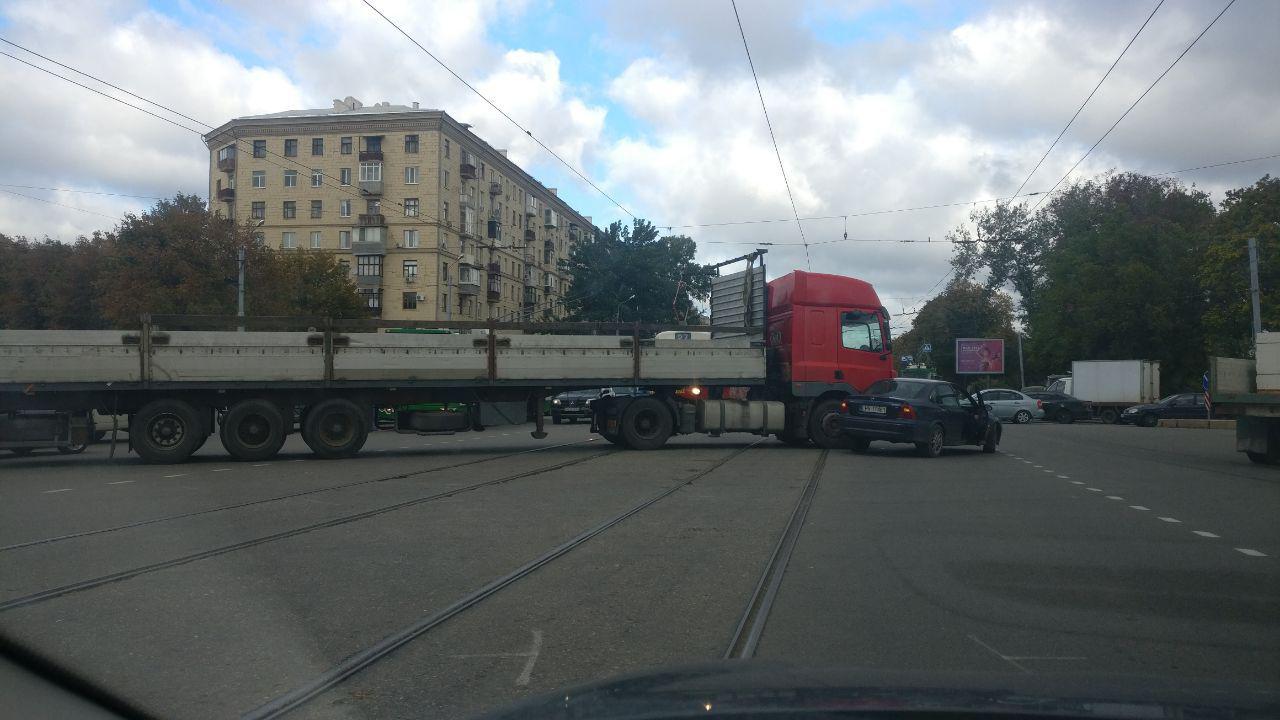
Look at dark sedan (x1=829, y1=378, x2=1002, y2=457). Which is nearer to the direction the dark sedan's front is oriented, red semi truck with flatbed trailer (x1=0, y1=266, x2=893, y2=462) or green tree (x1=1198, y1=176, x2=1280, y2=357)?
the green tree

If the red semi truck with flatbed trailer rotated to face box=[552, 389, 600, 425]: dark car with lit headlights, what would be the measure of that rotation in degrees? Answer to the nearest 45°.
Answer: approximately 90° to its left

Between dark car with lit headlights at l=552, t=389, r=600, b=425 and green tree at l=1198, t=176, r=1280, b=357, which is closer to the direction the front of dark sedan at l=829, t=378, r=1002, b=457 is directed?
the green tree

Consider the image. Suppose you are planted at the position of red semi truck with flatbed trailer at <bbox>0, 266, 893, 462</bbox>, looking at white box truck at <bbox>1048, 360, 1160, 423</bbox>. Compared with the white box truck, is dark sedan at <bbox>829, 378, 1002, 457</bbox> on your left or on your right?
right

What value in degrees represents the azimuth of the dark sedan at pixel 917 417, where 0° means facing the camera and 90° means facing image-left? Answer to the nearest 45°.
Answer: approximately 225°

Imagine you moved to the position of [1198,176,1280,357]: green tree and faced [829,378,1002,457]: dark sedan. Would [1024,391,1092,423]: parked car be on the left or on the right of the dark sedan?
right

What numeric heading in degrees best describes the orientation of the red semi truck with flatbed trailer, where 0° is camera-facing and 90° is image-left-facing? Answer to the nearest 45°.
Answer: approximately 270°

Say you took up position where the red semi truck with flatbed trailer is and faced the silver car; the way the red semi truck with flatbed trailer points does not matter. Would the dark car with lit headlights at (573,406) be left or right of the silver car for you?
left

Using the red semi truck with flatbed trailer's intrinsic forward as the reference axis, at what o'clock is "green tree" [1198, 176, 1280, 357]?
The green tree is roughly at 11 o'clock from the red semi truck with flatbed trailer.

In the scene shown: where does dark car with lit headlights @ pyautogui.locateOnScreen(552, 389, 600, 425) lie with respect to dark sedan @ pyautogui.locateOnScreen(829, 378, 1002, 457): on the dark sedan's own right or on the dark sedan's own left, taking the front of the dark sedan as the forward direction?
on the dark sedan's own left
